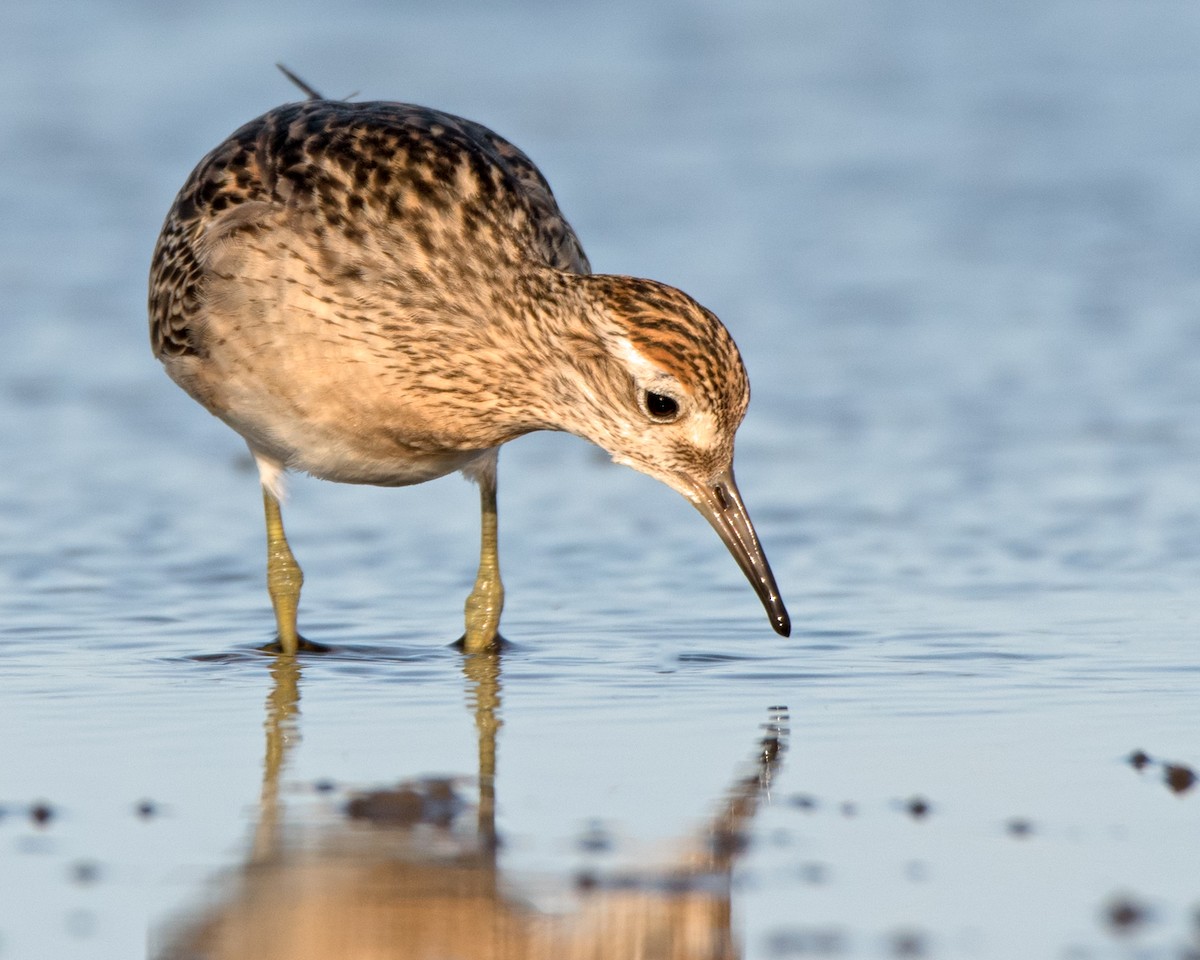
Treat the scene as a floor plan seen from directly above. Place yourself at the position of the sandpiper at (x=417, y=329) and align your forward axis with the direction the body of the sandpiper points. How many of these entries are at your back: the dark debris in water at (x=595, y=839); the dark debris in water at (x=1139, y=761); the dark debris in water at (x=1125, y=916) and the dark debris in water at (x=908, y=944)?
0

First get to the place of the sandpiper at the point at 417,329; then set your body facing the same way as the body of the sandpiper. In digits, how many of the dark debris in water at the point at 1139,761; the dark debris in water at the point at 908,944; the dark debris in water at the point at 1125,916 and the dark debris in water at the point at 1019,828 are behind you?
0

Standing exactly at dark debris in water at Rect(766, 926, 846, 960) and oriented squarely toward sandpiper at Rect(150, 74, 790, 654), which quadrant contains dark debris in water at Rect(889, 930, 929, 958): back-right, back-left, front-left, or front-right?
back-right

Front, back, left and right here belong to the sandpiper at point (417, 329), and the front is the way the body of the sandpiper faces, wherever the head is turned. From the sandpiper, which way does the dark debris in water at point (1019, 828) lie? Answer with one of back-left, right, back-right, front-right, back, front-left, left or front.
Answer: front

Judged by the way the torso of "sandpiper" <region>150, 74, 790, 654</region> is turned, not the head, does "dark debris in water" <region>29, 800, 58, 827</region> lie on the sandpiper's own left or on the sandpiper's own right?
on the sandpiper's own right

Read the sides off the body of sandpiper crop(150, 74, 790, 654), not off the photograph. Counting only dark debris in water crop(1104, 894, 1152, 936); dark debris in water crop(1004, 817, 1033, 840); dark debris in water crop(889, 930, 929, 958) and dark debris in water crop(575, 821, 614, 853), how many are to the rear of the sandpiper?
0

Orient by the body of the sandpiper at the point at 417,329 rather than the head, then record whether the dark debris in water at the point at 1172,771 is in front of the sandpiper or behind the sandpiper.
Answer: in front

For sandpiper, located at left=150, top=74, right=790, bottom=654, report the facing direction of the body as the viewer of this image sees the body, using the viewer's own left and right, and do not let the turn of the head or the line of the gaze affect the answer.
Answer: facing the viewer and to the right of the viewer

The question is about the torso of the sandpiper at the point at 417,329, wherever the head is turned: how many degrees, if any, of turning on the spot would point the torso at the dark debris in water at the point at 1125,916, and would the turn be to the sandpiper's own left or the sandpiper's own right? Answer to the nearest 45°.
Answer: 0° — it already faces it

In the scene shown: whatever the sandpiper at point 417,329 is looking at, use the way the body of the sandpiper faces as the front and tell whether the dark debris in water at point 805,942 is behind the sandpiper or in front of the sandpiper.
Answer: in front
